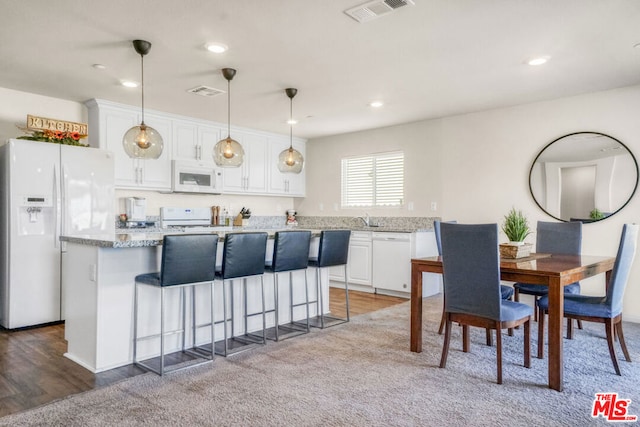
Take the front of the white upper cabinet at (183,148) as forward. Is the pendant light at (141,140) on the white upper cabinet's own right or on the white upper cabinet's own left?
on the white upper cabinet's own right

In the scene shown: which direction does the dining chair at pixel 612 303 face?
to the viewer's left

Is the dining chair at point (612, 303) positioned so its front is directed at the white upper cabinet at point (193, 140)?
yes

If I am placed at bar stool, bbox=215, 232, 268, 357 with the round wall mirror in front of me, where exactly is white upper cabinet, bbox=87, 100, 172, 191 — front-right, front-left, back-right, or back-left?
back-left

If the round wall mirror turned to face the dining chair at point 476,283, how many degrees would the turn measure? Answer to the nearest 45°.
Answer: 0° — it already faces it

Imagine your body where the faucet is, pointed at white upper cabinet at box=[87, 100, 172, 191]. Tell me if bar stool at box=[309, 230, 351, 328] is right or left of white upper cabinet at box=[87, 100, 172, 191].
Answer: left

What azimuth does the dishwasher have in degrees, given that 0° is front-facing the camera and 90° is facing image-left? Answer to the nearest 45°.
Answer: approximately 45°

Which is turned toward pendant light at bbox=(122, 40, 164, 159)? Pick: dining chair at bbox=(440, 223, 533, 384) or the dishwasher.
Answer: the dishwasher
